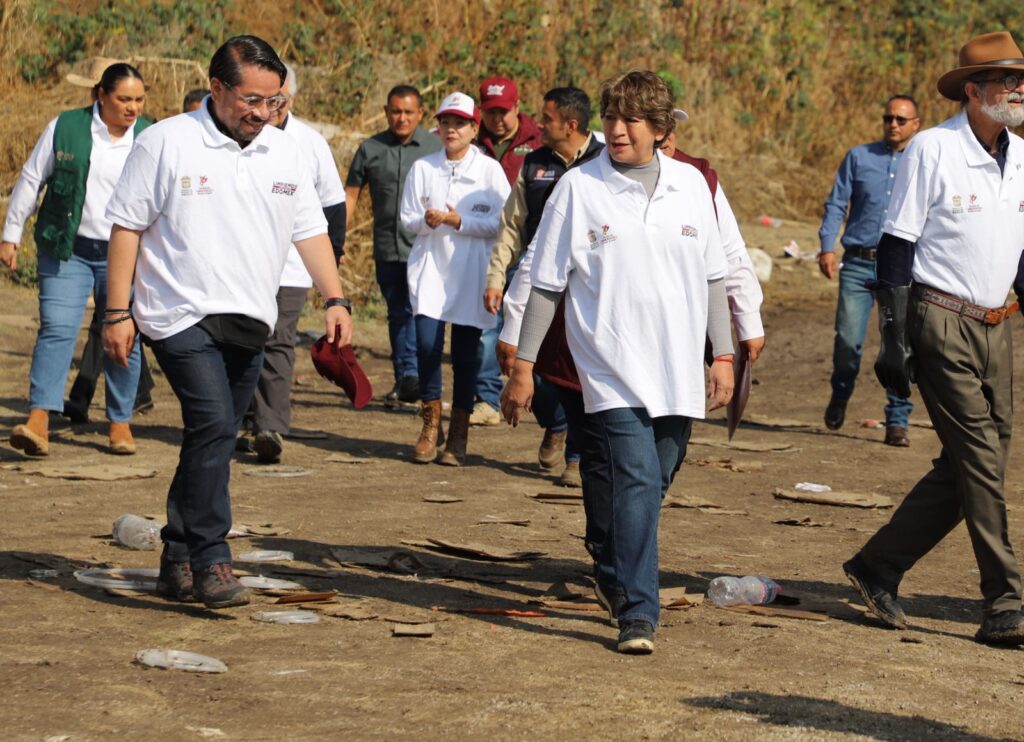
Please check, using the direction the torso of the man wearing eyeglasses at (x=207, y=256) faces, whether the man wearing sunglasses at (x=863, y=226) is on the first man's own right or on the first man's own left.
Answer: on the first man's own left

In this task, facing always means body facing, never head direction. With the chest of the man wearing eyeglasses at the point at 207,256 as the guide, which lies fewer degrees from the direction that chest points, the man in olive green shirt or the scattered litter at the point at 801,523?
the scattered litter

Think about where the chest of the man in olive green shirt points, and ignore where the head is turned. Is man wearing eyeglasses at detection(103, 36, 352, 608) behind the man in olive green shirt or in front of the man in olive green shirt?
in front

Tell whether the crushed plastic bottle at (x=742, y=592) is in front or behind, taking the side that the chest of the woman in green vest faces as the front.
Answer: in front

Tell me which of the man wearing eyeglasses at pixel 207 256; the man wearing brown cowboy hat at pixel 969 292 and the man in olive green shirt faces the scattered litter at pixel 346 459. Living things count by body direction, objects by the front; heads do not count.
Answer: the man in olive green shirt

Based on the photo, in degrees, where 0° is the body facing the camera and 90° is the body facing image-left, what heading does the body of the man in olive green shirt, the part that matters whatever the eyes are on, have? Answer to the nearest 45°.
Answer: approximately 0°

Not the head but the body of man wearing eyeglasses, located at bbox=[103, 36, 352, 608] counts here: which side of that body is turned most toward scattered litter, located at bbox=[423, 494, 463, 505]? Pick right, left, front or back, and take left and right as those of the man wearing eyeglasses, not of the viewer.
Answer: left

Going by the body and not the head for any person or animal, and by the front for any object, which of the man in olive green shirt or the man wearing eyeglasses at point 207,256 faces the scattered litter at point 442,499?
the man in olive green shirt
